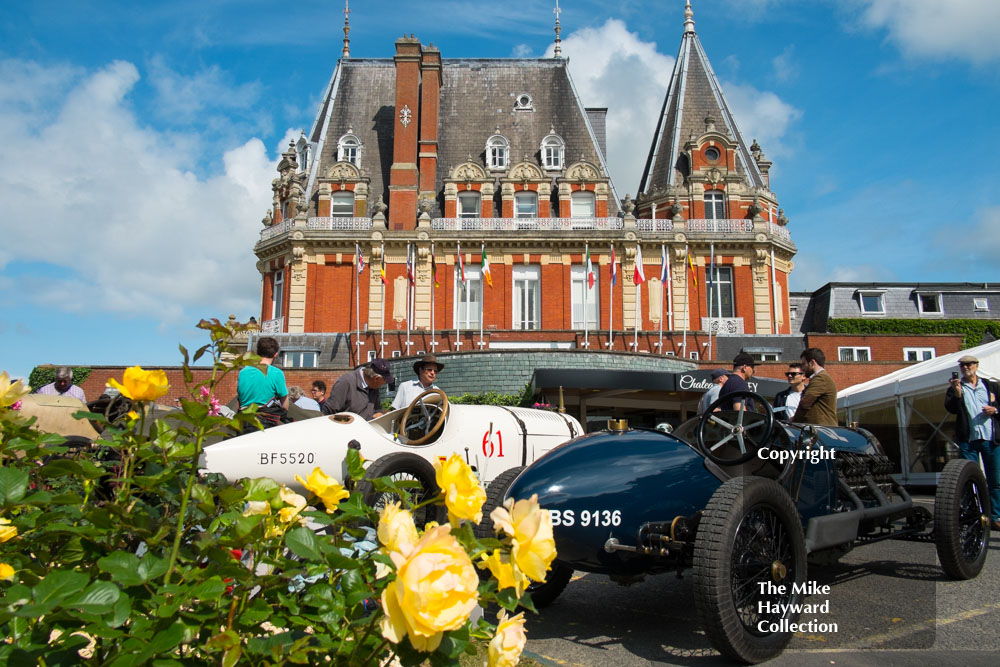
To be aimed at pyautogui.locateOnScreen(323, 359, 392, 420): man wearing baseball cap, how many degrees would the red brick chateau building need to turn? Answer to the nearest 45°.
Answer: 0° — it already faces them

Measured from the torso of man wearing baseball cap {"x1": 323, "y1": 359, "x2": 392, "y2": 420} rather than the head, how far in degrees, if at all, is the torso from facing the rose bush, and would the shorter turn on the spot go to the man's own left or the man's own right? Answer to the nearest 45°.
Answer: approximately 90° to the man's own right

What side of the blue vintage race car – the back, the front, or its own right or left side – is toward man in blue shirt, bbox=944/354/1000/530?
front

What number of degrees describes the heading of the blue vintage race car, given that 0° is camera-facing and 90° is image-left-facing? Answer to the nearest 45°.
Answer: approximately 225°

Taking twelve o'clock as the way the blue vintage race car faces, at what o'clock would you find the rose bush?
The rose bush is roughly at 5 o'clock from the blue vintage race car.

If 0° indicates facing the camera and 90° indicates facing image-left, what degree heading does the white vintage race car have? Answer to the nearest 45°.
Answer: approximately 225°

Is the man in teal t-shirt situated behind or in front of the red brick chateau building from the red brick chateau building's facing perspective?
in front

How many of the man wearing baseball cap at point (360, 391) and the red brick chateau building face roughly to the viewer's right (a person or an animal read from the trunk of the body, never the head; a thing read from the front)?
1

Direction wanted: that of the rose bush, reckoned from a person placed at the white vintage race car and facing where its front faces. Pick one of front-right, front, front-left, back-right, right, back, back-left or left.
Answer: back-right

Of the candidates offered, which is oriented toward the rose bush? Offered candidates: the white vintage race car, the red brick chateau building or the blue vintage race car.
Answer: the red brick chateau building

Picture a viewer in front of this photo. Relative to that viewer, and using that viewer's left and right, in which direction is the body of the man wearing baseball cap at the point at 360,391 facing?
facing to the right of the viewer

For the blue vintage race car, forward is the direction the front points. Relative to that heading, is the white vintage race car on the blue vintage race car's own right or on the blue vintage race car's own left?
on the blue vintage race car's own left
